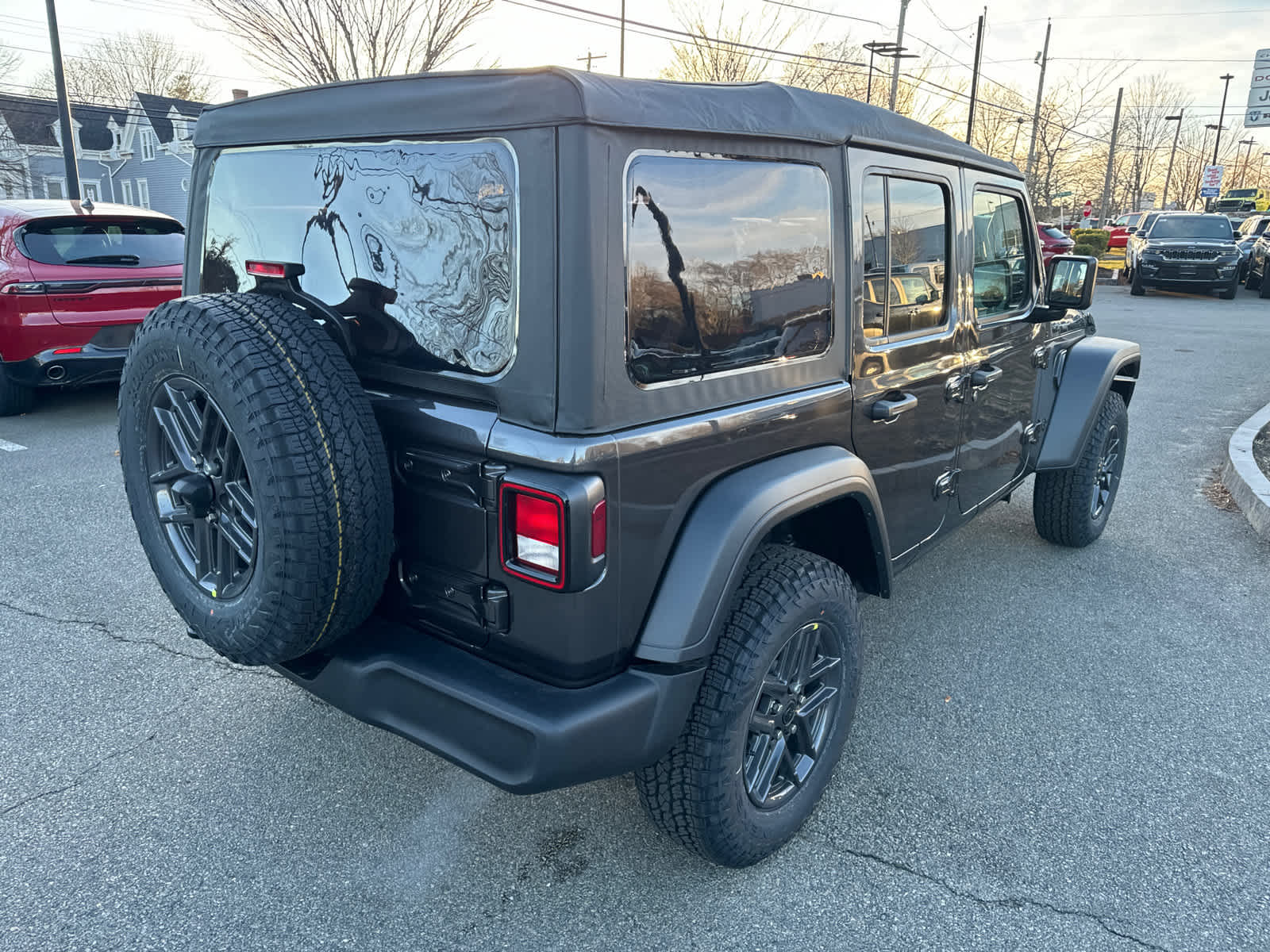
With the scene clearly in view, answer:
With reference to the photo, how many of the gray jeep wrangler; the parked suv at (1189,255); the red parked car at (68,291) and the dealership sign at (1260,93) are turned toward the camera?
2

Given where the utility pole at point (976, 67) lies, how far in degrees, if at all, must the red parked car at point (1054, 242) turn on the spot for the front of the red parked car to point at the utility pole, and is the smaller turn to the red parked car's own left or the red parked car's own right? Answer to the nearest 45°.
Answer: approximately 135° to the red parked car's own left

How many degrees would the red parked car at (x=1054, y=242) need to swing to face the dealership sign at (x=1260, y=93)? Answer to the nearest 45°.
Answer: approximately 90° to its left

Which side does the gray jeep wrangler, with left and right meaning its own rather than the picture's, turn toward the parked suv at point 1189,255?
front

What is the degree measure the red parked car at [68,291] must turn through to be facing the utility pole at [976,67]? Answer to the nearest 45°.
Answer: approximately 90° to its right

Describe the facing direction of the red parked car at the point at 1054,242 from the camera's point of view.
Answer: facing the viewer and to the right of the viewer

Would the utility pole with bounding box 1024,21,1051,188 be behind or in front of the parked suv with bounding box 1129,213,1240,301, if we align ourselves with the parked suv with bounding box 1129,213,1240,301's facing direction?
behind

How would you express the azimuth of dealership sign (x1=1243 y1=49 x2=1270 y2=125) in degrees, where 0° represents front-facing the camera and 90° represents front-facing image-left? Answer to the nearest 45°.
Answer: approximately 0°

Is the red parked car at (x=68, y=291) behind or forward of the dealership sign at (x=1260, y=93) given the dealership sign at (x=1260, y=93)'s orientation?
forward

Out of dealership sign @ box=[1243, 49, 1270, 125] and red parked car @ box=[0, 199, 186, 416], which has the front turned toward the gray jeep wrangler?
the dealership sign
